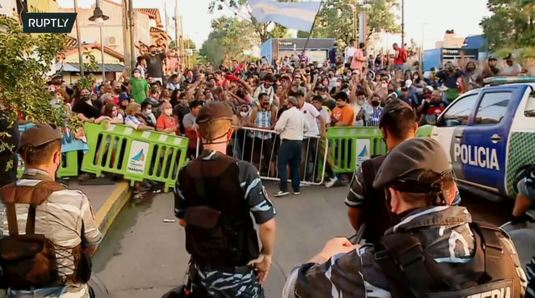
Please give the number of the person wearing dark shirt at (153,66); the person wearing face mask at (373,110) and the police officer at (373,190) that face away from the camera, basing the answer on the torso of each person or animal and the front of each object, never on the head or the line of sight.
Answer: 1

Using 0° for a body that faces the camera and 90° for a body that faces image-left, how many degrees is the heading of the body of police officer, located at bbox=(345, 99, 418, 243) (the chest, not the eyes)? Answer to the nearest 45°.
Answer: approximately 180°

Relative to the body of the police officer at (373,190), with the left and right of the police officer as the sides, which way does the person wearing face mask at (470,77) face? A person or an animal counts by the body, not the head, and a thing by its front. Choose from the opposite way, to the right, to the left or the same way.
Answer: the opposite way

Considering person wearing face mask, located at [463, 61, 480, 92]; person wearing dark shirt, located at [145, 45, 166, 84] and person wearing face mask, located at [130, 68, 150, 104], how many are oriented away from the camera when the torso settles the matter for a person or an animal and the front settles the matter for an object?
0

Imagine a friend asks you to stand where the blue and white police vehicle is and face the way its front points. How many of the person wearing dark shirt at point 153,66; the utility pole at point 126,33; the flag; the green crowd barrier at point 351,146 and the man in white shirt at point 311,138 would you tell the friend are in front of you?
5

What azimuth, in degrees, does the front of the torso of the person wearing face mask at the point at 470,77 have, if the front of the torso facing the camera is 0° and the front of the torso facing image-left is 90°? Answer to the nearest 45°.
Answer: approximately 0°

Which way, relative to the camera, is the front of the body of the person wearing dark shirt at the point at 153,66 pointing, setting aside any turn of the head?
toward the camera

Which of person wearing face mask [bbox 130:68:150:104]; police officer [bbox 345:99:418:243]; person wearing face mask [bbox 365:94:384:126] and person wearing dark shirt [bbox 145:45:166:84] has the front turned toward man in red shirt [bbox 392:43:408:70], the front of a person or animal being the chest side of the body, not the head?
the police officer

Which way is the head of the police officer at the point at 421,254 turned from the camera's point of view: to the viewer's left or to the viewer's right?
to the viewer's left

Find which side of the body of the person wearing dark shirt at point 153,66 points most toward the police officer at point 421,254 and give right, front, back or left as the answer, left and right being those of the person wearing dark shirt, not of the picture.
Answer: front

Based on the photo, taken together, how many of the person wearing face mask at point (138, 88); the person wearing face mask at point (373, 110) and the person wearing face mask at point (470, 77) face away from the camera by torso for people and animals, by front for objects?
0

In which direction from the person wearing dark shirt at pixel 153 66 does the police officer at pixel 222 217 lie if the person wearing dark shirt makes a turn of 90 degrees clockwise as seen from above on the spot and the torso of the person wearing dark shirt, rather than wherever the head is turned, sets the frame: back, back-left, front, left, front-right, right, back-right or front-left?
left

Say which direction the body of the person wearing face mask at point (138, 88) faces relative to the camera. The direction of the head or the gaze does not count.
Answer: toward the camera

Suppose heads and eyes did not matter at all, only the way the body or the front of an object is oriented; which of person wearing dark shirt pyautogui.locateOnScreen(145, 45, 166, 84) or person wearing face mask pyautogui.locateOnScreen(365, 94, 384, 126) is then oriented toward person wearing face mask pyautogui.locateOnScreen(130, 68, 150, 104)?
person wearing dark shirt pyautogui.locateOnScreen(145, 45, 166, 84)

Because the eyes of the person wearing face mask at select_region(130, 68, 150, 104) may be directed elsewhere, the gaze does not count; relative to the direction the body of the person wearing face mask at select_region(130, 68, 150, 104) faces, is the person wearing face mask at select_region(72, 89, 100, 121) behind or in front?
in front

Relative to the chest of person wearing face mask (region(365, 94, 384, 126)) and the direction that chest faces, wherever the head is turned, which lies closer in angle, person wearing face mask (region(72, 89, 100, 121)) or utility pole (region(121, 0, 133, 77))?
the person wearing face mask

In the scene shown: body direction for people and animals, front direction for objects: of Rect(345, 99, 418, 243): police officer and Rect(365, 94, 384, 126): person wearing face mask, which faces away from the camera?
the police officer
